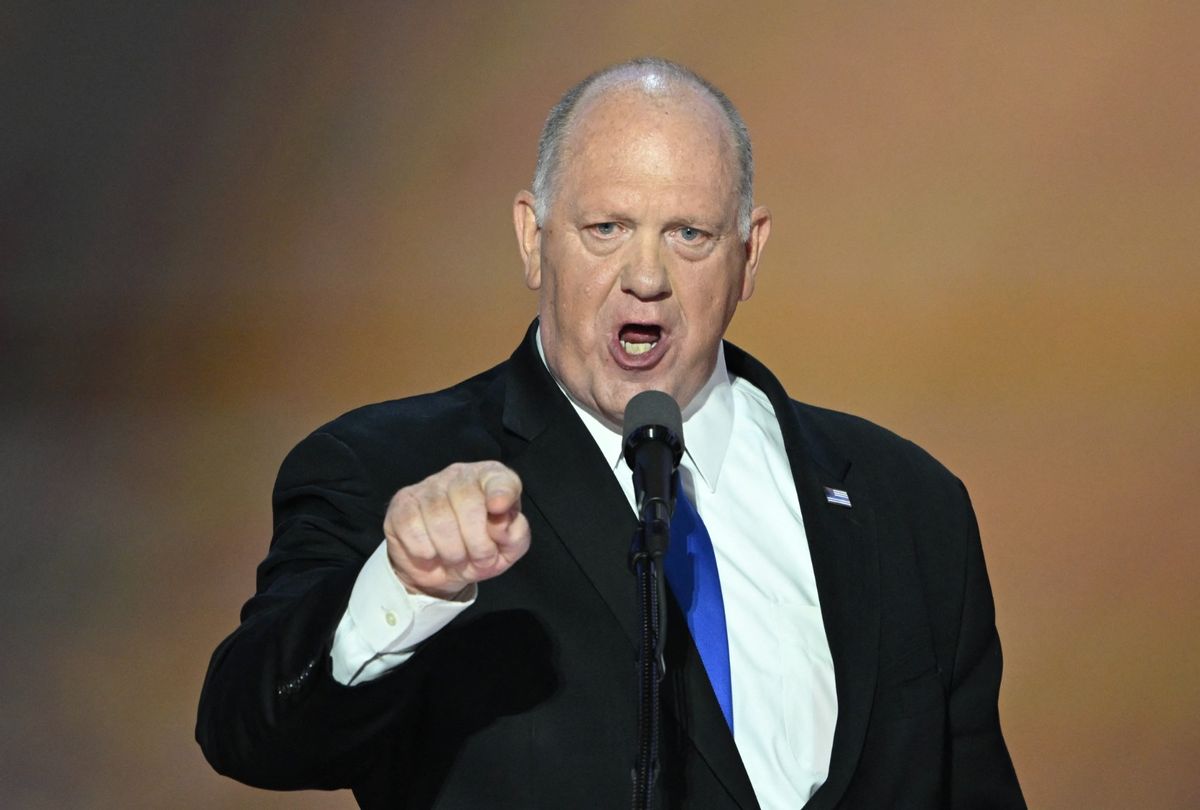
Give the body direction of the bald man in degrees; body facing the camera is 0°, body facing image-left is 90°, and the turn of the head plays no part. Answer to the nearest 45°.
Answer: approximately 0°

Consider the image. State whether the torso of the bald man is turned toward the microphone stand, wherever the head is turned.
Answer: yes
